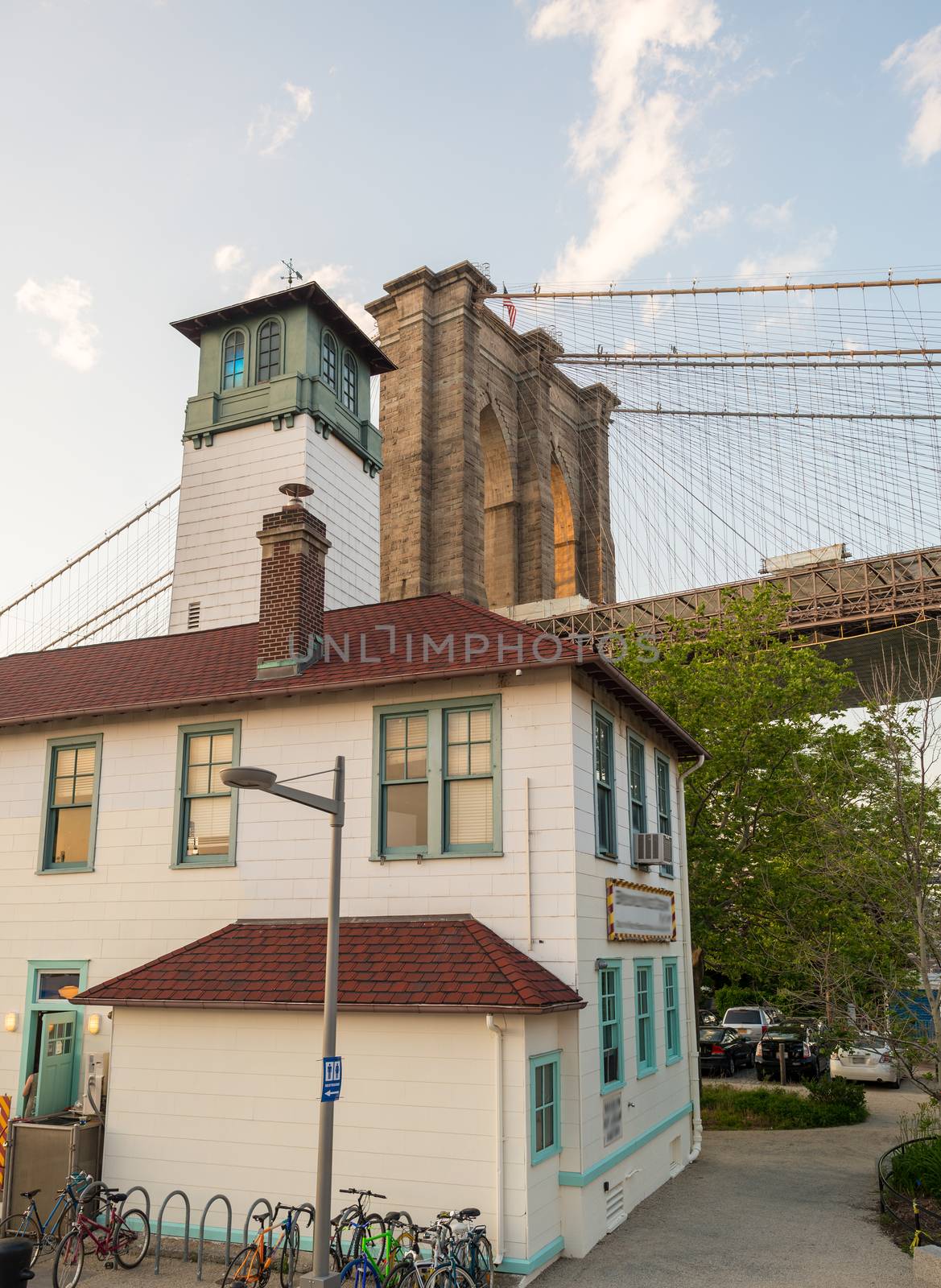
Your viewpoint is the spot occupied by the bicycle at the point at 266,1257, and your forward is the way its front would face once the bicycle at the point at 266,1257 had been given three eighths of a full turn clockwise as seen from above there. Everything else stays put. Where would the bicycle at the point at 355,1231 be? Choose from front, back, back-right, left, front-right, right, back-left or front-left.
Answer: left

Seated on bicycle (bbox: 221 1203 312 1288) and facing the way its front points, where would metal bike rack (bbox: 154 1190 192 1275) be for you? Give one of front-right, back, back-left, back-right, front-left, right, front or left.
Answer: left

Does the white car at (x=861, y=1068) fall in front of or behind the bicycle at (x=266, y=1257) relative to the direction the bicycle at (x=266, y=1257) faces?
in front

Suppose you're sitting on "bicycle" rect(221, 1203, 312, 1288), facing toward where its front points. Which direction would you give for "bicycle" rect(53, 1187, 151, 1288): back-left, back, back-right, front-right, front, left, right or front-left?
left

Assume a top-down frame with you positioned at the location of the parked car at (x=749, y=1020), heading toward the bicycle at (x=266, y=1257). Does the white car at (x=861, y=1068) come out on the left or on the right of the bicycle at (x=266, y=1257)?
left

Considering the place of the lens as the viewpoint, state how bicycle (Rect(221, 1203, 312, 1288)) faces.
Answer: facing away from the viewer and to the right of the viewer

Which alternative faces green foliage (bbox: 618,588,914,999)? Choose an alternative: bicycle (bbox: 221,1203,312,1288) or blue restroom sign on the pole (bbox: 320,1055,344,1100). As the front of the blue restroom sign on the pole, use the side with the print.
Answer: the bicycle

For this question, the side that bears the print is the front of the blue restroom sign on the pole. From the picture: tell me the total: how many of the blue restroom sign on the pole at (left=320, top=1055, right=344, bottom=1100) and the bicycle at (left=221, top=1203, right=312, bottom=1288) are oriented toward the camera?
1

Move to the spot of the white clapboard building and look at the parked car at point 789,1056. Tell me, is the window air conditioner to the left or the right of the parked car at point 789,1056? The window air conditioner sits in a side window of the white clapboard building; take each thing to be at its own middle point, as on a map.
right

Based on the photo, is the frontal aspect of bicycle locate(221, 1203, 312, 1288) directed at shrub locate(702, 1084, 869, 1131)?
yes

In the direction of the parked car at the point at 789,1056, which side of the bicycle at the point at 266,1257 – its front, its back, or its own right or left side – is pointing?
front

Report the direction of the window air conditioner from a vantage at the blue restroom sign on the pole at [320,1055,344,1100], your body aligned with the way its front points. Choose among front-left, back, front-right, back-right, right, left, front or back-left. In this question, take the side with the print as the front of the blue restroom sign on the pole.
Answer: back-left
